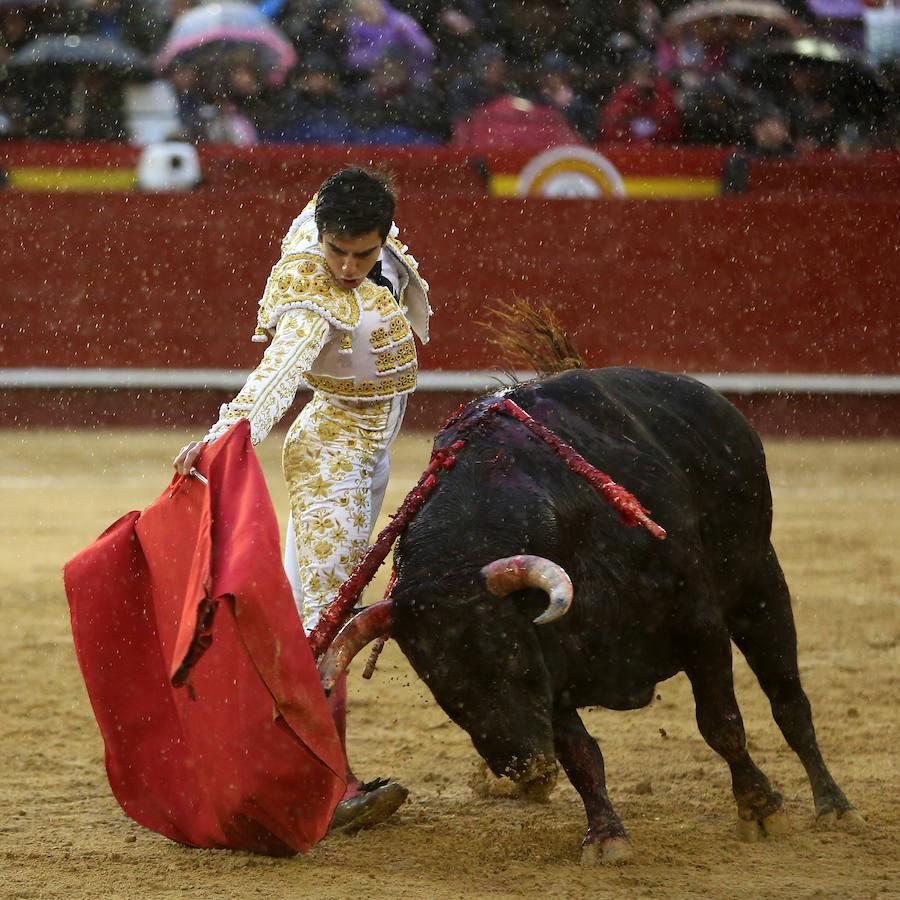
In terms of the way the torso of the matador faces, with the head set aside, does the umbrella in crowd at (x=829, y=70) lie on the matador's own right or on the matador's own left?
on the matador's own left

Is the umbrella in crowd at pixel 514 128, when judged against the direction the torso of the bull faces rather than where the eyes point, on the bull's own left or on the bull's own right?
on the bull's own right

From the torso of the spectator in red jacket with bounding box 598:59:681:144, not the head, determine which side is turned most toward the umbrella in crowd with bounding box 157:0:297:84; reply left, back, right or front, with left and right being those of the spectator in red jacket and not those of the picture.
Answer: right

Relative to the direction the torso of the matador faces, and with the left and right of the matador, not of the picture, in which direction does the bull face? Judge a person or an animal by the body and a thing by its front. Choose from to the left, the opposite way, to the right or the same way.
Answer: to the right

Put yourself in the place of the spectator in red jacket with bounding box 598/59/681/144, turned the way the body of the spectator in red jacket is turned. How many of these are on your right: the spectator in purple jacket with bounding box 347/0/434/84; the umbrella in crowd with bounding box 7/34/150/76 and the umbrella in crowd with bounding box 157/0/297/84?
3

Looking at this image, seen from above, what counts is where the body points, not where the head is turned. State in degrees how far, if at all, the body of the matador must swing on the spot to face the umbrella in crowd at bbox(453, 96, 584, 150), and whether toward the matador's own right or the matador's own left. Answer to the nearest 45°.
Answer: approximately 135° to the matador's own left

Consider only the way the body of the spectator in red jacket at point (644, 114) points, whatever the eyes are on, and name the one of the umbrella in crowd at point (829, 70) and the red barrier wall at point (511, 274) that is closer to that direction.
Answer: the red barrier wall

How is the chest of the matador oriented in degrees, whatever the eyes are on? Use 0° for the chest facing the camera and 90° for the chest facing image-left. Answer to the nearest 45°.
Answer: approximately 315°

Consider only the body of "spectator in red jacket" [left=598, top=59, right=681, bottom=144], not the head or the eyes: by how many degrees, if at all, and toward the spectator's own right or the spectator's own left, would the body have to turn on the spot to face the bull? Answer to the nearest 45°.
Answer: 0° — they already face it

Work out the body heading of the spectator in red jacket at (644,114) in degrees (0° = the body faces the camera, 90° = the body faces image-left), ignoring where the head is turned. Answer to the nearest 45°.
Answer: approximately 0°
